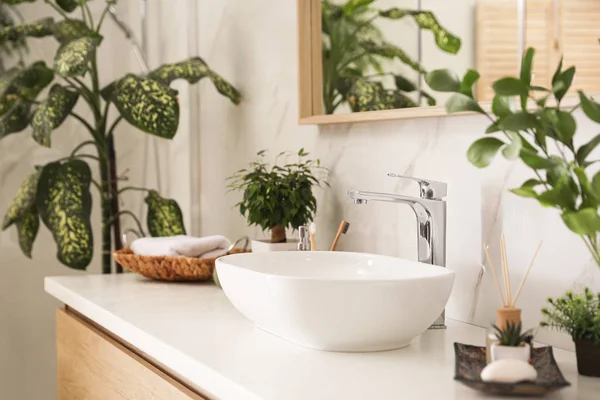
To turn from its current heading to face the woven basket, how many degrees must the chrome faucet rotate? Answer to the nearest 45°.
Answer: approximately 90° to its right

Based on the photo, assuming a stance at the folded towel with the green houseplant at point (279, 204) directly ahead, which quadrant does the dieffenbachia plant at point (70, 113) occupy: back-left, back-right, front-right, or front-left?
back-left
